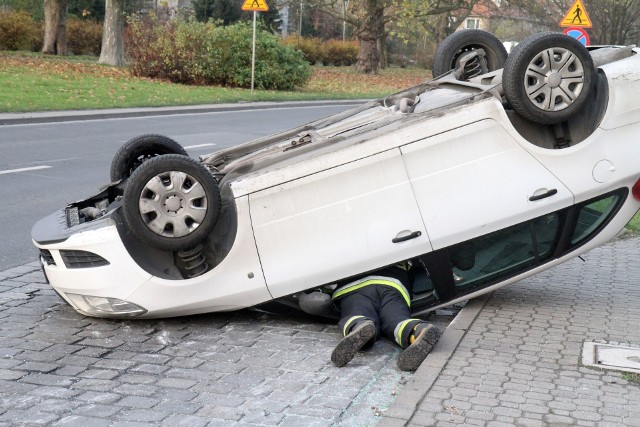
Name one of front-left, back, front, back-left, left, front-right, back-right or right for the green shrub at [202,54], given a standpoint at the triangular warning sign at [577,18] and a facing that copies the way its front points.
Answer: back-right

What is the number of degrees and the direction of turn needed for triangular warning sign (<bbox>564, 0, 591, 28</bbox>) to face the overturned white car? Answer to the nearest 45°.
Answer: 0° — it already faces it

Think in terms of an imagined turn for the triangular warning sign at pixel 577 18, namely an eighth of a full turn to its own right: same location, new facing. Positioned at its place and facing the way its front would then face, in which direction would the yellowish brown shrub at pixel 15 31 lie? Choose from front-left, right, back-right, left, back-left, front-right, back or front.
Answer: right

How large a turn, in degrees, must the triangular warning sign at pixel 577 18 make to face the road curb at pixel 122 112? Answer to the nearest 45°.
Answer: approximately 90° to its right

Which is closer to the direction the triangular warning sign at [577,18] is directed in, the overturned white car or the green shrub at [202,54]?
the overturned white car

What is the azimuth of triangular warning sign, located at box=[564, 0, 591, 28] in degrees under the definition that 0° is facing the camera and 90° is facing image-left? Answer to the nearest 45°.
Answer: approximately 0°
